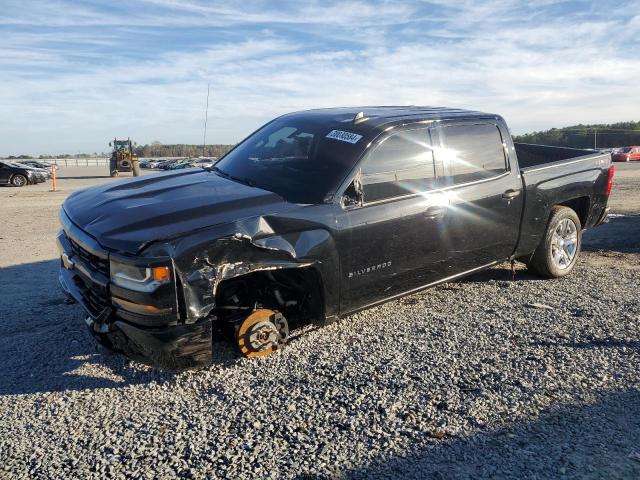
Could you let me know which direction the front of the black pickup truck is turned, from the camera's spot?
facing the viewer and to the left of the viewer

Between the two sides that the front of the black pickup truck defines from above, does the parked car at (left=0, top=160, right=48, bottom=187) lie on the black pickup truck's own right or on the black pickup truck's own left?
on the black pickup truck's own right

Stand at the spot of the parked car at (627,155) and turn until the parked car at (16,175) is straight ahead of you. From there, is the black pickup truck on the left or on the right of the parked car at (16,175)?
left

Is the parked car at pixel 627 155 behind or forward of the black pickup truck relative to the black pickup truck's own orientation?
behind

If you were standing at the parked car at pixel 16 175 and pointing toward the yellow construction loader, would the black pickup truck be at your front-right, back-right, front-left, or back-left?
back-right
